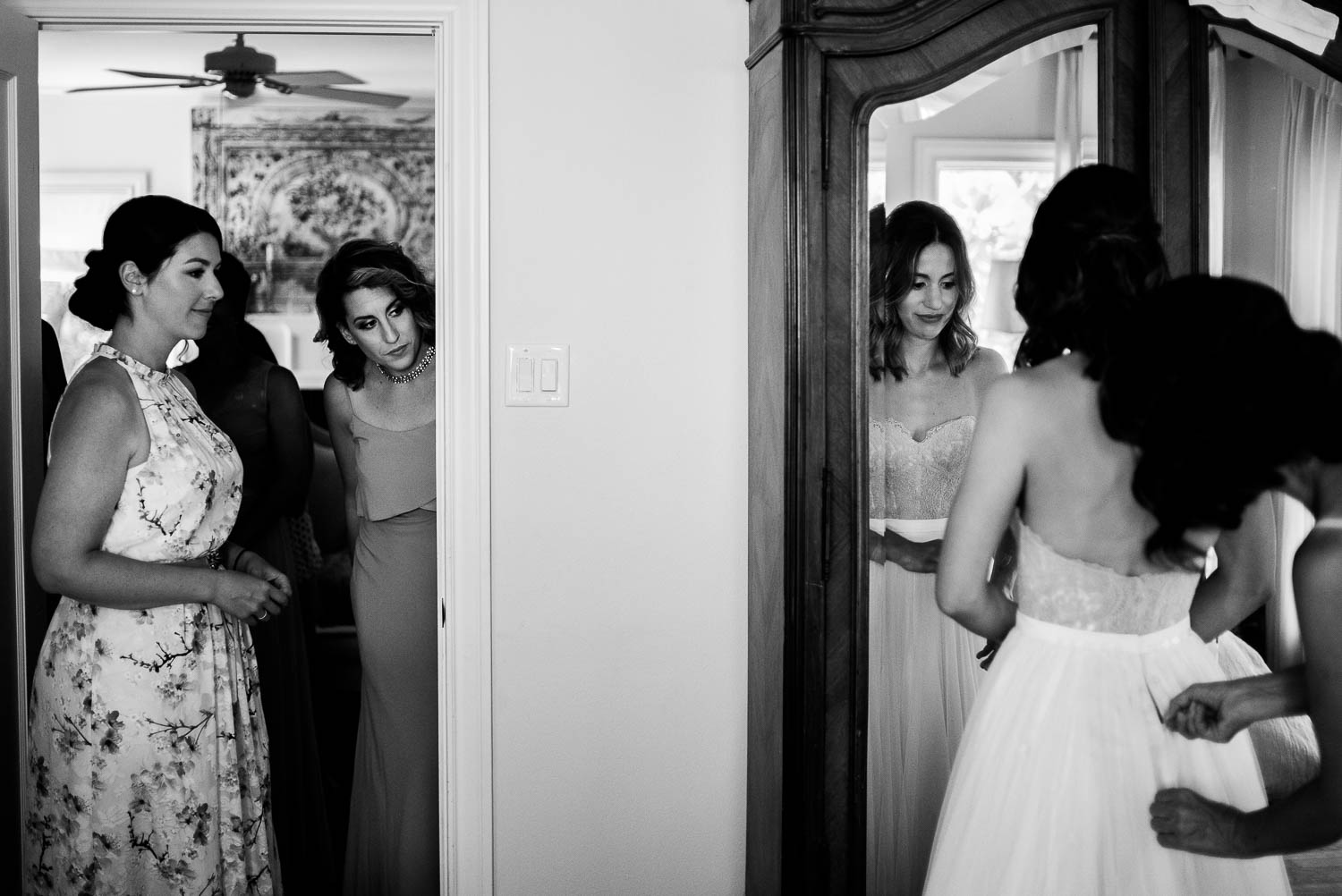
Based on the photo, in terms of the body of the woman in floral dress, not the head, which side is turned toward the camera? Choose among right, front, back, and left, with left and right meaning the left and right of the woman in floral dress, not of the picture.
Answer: right

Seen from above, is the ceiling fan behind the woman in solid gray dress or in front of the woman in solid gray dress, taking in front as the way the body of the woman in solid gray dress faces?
behind

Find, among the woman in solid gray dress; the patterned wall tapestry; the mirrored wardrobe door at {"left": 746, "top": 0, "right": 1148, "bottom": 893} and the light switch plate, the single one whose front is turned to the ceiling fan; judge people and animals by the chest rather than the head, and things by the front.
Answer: the patterned wall tapestry

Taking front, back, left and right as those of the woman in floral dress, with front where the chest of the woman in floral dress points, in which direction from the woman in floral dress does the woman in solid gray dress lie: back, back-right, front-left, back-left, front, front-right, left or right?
front-left

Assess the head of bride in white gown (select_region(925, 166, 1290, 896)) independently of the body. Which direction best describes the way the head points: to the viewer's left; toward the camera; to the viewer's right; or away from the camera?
away from the camera

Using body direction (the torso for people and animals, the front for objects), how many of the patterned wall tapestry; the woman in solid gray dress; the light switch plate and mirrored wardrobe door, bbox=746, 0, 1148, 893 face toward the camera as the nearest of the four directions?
4

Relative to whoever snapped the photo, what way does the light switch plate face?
facing the viewer

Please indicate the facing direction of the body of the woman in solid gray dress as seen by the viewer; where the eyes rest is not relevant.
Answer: toward the camera

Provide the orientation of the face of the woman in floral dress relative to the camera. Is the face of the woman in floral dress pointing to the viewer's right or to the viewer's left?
to the viewer's right

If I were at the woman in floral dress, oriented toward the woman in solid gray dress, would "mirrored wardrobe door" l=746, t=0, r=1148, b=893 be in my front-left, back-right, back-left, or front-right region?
front-right

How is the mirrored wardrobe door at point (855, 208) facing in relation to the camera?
toward the camera

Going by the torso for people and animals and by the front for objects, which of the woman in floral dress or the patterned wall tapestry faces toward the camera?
the patterned wall tapestry

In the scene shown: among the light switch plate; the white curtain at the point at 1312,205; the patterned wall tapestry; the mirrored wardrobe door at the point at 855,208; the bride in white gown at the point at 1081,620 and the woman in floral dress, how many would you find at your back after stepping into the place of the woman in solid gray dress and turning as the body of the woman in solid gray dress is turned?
1

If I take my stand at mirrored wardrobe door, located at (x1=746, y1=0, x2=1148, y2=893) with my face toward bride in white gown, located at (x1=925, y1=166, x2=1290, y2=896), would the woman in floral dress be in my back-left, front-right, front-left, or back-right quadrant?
back-right

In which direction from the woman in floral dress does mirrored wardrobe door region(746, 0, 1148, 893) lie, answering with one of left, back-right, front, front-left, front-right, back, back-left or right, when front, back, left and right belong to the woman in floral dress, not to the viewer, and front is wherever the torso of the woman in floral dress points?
front-right

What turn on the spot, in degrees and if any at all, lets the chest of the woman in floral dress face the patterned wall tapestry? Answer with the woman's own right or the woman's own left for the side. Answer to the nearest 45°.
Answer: approximately 90° to the woman's own left

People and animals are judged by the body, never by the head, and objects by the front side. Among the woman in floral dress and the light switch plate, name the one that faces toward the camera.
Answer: the light switch plate
